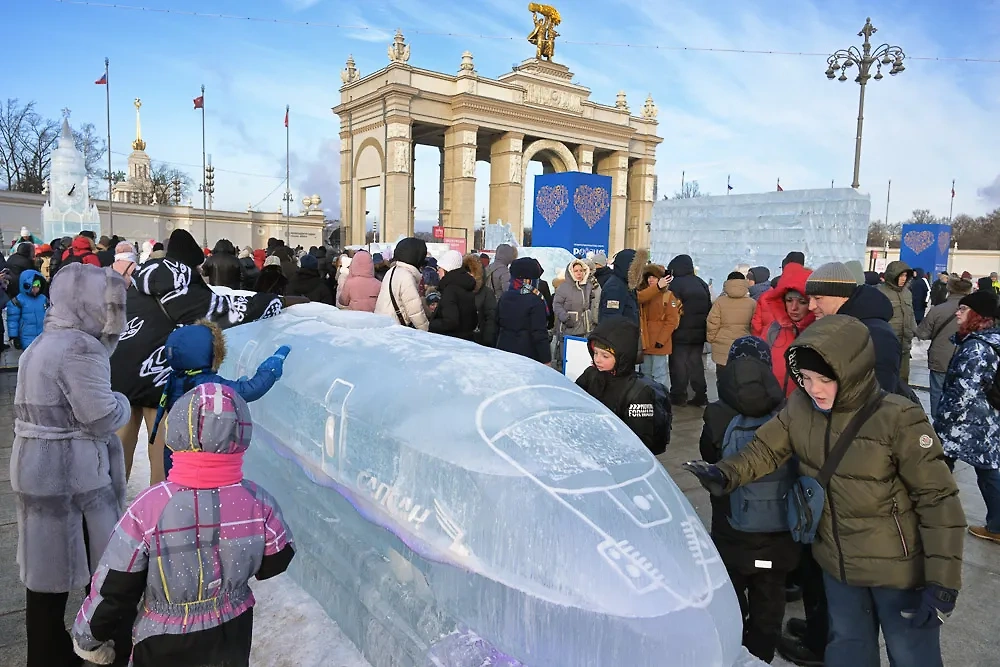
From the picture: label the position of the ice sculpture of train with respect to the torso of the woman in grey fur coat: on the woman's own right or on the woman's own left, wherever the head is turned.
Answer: on the woman's own right

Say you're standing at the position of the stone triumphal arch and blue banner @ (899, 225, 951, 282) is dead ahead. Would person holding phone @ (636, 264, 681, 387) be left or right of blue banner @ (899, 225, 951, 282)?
right

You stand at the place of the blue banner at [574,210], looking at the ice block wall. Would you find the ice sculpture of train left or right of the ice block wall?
right

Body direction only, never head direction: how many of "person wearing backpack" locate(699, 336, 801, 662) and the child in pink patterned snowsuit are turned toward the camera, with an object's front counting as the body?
0

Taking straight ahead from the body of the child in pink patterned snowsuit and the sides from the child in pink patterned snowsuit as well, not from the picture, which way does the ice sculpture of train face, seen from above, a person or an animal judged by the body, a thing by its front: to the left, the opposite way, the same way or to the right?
the opposite way

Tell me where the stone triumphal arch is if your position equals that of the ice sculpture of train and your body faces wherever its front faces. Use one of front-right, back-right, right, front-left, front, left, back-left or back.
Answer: back-left

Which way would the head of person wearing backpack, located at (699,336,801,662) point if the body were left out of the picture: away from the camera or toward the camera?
away from the camera

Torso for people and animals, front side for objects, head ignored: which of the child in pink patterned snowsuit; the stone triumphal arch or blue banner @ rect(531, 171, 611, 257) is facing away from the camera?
the child in pink patterned snowsuit

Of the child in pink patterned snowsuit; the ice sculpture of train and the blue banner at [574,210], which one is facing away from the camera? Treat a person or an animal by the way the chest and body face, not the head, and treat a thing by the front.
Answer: the child in pink patterned snowsuit

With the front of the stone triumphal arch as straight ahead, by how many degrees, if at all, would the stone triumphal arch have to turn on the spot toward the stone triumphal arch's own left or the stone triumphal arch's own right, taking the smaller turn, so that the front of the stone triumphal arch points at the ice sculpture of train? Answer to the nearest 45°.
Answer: approximately 45° to the stone triumphal arch's own right

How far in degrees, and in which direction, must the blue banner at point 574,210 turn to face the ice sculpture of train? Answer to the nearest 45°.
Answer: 0° — it already faces it

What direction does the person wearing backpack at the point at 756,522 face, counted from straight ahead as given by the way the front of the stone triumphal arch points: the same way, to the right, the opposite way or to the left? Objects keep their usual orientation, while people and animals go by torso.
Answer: the opposite way
